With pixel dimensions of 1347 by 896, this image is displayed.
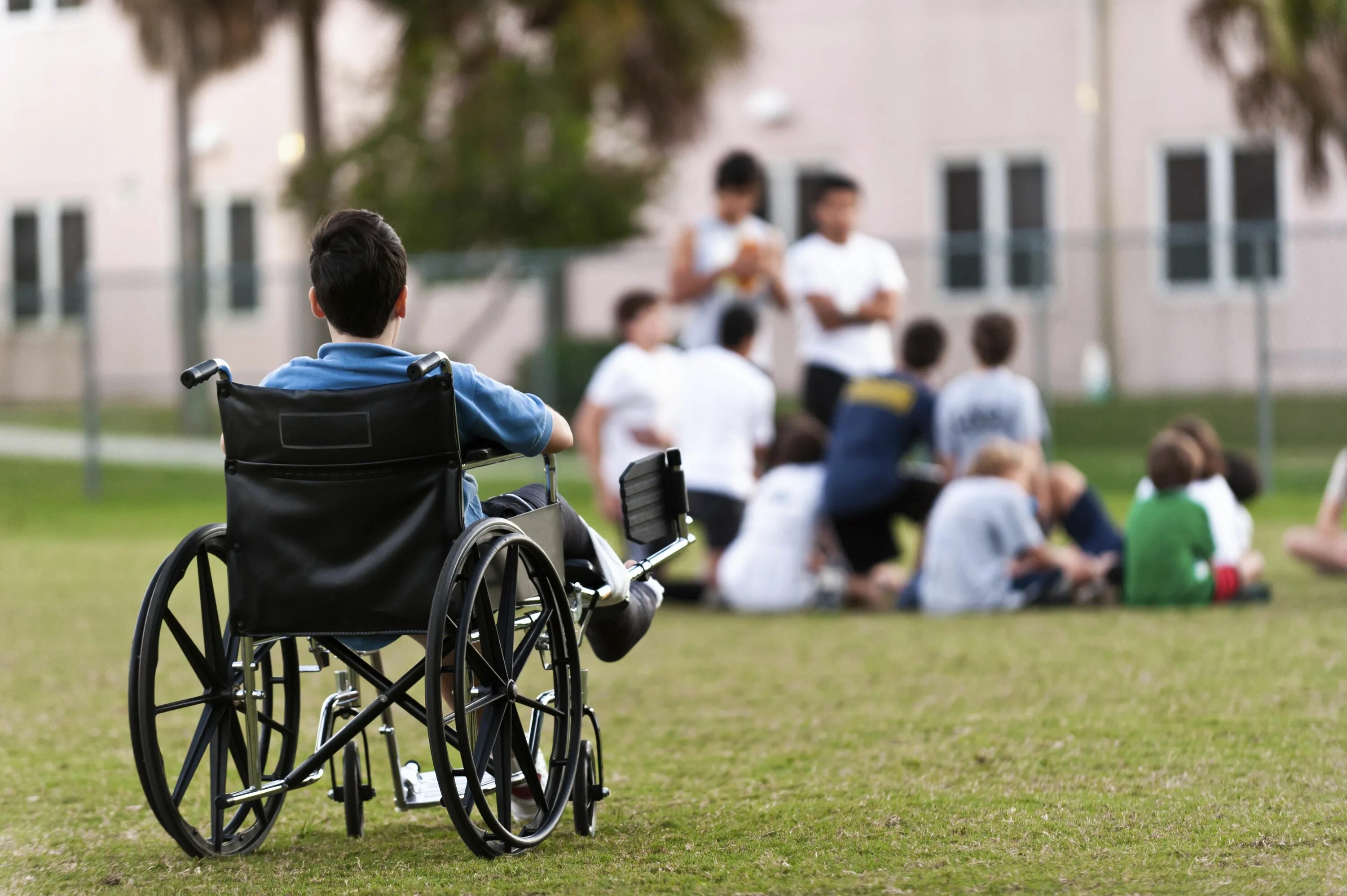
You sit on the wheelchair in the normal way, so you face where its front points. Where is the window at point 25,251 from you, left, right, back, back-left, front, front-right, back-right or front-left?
front-left

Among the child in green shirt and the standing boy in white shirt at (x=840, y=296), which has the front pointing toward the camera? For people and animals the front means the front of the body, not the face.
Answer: the standing boy in white shirt

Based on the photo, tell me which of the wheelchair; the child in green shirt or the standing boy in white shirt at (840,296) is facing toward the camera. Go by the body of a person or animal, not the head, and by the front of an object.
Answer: the standing boy in white shirt

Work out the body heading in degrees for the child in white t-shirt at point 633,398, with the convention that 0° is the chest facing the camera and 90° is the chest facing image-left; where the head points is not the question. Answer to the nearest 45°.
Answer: approximately 315°

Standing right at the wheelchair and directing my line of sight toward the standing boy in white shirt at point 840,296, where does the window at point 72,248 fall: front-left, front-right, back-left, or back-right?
front-left

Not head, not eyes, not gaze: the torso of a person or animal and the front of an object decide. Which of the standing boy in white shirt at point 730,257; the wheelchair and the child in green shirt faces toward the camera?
the standing boy in white shirt

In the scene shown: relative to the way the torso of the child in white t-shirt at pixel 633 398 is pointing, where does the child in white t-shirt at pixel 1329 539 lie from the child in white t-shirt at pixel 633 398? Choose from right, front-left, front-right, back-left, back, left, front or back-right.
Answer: front-left

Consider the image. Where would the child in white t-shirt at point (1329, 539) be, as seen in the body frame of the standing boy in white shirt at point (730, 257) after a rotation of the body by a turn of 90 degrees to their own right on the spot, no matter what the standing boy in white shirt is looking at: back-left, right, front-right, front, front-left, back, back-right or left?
back

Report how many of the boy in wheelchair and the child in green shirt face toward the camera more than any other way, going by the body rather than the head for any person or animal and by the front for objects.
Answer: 0

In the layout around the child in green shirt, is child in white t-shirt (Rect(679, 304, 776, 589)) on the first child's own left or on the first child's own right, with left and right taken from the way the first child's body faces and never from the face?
on the first child's own left

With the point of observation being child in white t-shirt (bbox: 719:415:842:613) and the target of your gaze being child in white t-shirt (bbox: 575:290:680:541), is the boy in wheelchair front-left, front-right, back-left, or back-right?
back-left

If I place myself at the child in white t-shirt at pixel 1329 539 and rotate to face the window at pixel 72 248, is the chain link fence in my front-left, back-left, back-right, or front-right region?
front-right

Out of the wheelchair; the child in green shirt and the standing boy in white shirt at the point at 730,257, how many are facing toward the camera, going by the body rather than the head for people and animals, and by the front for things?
1

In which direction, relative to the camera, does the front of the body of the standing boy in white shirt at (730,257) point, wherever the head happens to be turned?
toward the camera

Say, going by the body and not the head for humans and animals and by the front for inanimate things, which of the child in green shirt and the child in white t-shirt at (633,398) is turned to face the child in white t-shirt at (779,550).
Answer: the child in white t-shirt at (633,398)

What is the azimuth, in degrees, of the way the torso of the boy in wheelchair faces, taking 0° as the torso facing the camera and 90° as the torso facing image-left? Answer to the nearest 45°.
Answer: approximately 225°

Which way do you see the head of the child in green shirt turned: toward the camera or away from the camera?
away from the camera
